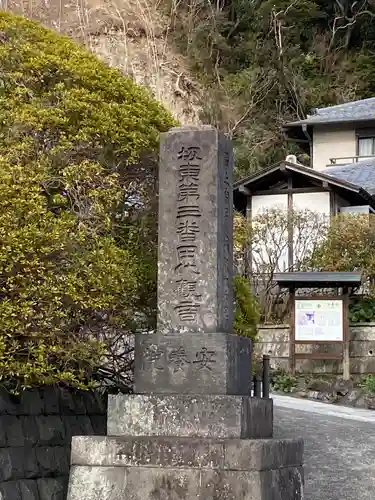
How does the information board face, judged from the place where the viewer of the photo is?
facing the viewer

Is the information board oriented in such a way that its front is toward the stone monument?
yes

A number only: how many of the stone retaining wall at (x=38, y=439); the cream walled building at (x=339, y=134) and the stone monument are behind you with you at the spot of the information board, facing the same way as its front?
1

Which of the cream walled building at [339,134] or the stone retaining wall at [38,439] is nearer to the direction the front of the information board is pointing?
the stone retaining wall

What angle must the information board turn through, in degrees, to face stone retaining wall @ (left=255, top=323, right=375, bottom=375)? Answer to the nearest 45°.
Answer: approximately 180°

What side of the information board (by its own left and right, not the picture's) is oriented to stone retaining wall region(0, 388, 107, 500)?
front

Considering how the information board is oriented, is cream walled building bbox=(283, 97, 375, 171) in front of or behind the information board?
behind
